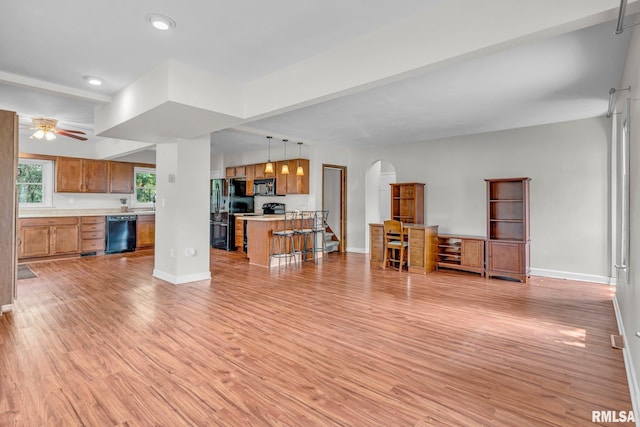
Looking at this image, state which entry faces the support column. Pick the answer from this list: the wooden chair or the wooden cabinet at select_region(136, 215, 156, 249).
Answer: the wooden cabinet

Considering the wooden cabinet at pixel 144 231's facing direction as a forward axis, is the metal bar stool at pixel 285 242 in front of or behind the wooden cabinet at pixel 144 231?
in front

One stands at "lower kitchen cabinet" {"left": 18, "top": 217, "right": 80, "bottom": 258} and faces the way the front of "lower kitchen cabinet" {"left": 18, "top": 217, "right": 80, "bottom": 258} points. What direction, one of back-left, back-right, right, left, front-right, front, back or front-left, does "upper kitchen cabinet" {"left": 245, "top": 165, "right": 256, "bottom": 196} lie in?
left

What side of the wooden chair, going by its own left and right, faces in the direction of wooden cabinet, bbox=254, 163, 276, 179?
left

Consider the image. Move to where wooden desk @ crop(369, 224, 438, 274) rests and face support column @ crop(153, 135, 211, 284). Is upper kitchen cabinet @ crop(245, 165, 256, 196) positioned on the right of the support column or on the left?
right

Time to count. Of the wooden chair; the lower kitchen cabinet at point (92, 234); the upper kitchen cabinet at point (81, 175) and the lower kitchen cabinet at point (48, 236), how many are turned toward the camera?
3

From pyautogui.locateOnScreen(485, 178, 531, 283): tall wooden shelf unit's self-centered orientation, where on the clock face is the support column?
The support column is roughly at 2 o'clock from the tall wooden shelf unit.

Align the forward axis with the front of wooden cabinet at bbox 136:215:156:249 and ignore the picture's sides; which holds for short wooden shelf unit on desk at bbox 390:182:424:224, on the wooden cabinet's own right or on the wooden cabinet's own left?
on the wooden cabinet's own left

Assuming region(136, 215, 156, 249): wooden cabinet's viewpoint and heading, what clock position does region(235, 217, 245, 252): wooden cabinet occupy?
region(235, 217, 245, 252): wooden cabinet is roughly at 10 o'clock from region(136, 215, 156, 249): wooden cabinet.

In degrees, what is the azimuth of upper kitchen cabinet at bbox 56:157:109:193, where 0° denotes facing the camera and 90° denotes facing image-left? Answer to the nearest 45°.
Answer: approximately 0°
